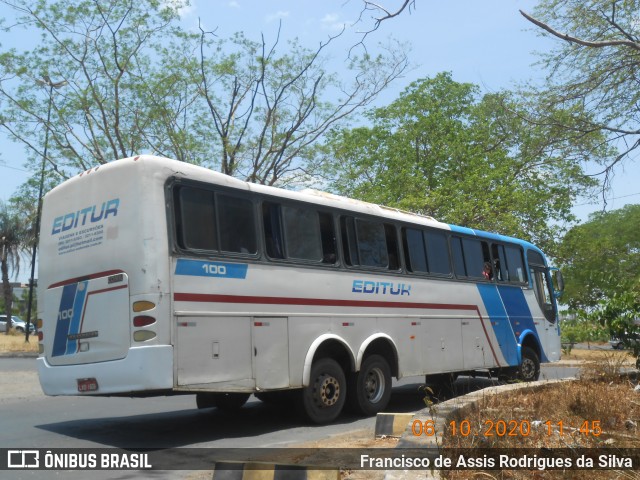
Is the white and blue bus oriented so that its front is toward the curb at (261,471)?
no

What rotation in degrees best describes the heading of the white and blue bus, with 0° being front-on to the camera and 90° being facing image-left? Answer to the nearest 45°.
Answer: approximately 225°

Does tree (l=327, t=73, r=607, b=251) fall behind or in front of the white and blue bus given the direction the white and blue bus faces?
in front

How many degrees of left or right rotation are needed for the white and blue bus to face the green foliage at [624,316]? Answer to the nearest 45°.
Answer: approximately 45° to its right

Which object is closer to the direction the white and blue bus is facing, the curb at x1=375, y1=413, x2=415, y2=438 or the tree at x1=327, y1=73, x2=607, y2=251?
the tree

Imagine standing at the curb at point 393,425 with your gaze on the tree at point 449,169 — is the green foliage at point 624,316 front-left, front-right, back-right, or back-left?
front-right

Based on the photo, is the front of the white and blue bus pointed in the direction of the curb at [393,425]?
no

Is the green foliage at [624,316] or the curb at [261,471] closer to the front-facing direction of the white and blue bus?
the green foliage

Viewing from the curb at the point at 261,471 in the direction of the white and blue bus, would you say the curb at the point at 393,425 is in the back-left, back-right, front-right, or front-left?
front-right

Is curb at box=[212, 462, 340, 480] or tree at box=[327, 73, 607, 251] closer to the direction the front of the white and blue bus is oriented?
the tree
